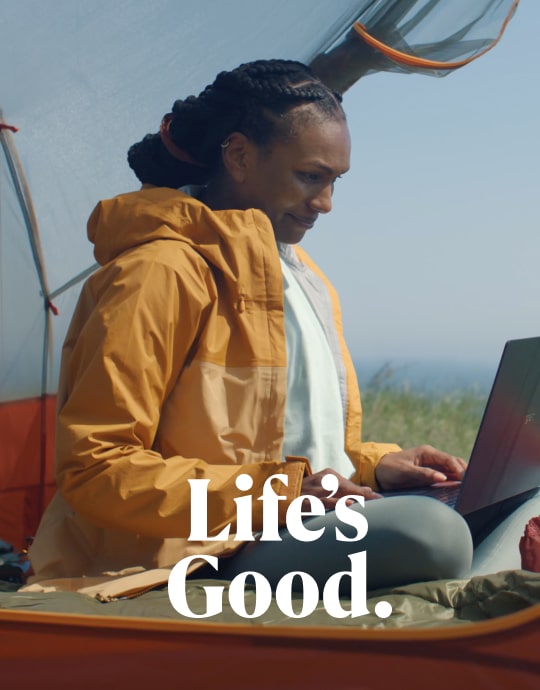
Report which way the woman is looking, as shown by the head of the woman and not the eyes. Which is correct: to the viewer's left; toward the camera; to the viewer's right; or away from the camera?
to the viewer's right
